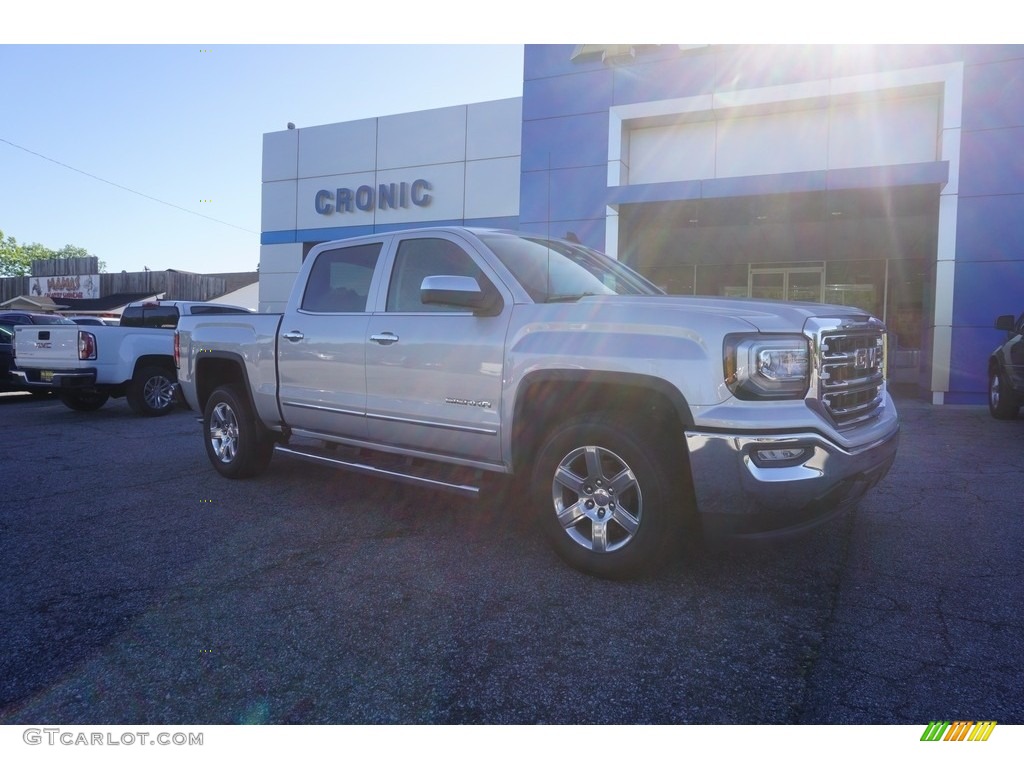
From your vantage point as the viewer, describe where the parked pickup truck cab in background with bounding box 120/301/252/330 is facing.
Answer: facing away from the viewer and to the right of the viewer

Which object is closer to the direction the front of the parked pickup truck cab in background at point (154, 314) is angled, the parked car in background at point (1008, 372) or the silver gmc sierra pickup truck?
the parked car in background

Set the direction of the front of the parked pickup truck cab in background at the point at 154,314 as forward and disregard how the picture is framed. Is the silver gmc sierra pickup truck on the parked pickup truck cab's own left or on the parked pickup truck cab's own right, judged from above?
on the parked pickup truck cab's own right

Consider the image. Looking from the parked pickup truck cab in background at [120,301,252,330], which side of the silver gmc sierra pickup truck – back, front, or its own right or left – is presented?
back

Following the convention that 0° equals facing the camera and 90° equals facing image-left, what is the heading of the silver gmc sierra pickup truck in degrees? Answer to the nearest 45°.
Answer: approximately 315°

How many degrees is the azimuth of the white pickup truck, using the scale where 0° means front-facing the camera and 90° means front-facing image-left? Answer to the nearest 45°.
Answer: approximately 225°

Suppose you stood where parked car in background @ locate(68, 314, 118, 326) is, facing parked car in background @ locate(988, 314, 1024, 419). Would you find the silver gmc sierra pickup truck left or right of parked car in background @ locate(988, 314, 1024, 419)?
right

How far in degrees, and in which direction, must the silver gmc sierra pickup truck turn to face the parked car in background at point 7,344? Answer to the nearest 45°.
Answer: approximately 180°

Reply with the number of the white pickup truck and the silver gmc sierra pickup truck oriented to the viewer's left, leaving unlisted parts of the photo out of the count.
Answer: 0
